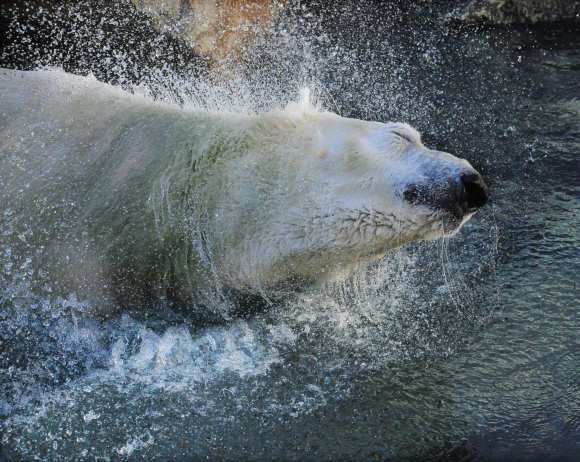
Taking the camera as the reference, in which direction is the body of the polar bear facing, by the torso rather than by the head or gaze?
to the viewer's right

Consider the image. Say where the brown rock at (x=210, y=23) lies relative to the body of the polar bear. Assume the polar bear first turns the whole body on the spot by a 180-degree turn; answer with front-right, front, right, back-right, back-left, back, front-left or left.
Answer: right
